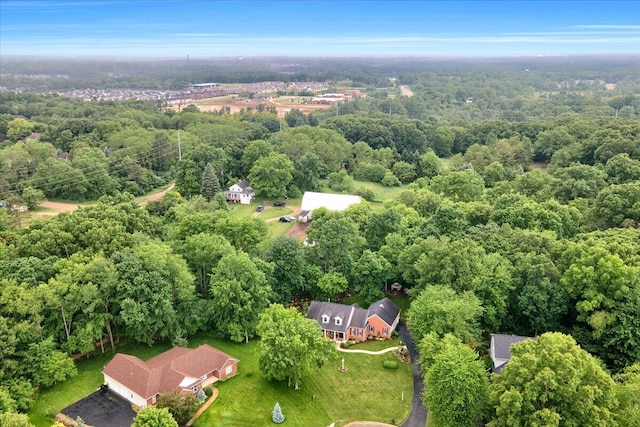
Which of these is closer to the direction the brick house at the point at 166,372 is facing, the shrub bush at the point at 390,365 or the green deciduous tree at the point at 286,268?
the shrub bush

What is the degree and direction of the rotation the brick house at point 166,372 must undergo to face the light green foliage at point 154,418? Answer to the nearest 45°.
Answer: approximately 45° to its right

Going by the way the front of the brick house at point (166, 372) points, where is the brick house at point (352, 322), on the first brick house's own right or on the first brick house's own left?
on the first brick house's own left

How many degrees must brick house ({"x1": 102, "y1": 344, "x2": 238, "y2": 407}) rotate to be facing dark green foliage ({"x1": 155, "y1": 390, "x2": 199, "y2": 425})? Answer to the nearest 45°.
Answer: approximately 45° to its right

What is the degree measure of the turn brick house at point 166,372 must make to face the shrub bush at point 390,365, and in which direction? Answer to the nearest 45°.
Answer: approximately 45° to its left

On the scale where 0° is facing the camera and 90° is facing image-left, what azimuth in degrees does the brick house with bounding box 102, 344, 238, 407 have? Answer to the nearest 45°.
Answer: approximately 315°

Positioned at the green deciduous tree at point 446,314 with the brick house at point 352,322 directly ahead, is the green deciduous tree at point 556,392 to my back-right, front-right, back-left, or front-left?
back-left
